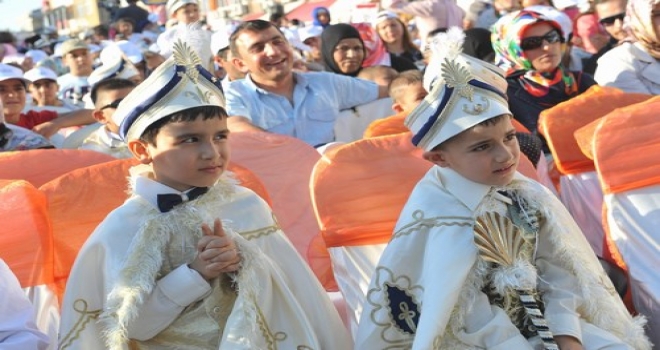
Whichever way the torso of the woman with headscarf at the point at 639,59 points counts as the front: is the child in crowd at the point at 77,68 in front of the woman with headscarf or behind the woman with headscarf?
behind

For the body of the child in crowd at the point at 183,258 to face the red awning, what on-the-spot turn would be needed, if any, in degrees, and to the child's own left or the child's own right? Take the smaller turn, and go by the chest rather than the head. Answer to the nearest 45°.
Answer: approximately 135° to the child's own left

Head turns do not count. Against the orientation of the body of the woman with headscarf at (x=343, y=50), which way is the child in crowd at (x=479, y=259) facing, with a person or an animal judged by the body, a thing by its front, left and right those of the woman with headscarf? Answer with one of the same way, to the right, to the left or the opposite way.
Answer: the same way

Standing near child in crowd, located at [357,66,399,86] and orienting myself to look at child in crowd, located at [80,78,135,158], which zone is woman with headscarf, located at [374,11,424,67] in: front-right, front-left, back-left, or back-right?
back-right

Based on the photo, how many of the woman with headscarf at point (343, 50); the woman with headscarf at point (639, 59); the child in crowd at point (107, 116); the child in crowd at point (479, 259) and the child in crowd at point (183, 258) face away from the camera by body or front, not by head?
0

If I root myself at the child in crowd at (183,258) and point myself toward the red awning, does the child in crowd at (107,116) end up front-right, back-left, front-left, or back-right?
front-left

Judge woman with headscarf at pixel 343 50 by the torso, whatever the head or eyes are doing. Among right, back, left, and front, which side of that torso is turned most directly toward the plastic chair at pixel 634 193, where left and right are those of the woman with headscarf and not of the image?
front

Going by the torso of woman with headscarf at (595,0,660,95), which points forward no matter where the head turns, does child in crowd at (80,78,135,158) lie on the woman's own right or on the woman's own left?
on the woman's own right

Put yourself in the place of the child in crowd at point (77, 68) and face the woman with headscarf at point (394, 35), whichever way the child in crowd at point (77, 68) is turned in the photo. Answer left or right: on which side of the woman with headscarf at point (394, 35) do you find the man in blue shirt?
right

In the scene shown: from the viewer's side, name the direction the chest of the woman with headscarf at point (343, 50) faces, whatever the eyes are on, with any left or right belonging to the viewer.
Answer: facing the viewer and to the right of the viewer

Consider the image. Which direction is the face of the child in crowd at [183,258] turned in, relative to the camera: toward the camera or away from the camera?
toward the camera

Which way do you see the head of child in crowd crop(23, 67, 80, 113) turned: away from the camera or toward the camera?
toward the camera
